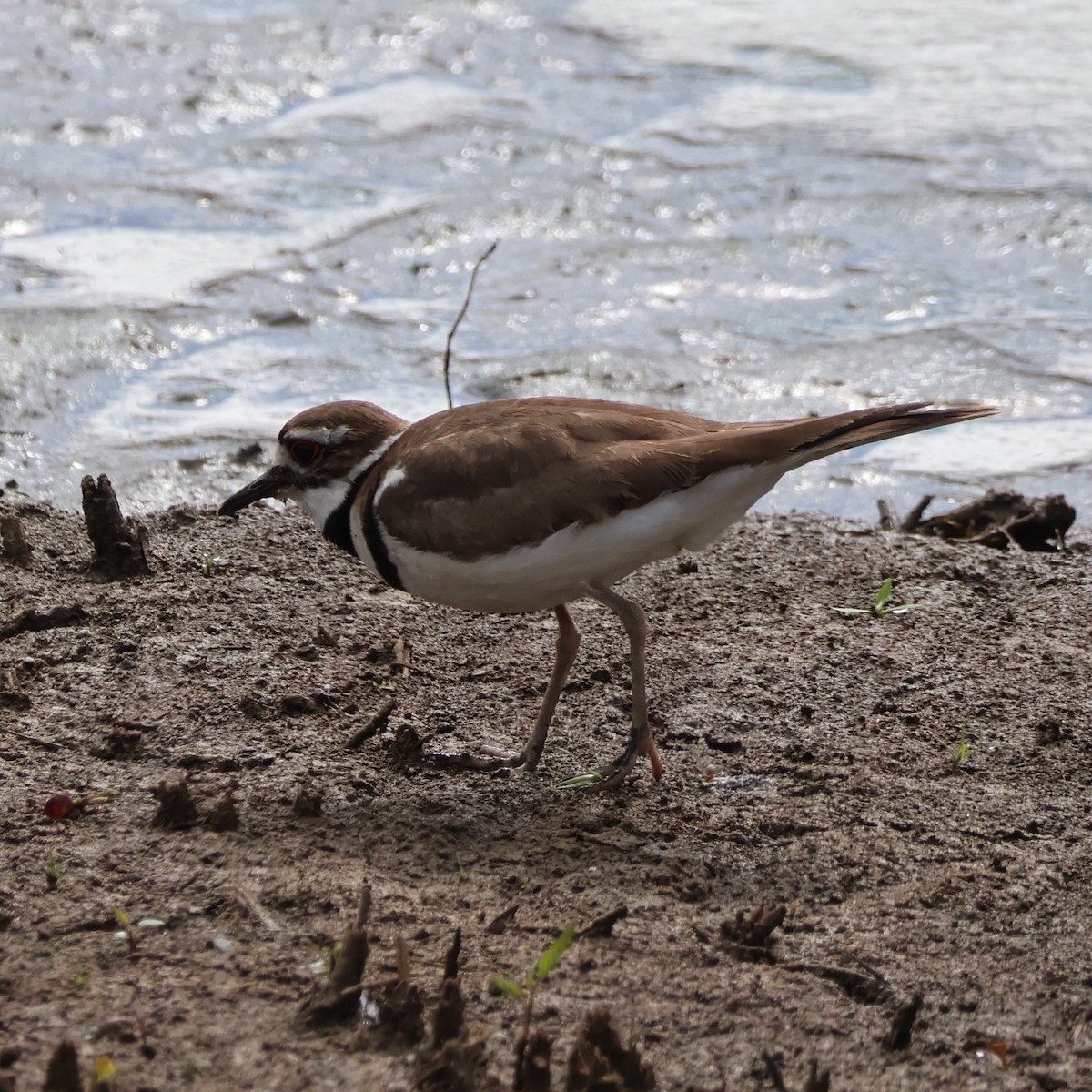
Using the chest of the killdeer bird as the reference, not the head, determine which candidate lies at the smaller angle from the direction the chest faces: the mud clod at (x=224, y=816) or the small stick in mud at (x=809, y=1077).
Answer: the mud clod

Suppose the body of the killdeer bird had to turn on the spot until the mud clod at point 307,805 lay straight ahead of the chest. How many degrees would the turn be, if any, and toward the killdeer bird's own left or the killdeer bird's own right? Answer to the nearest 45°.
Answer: approximately 45° to the killdeer bird's own left

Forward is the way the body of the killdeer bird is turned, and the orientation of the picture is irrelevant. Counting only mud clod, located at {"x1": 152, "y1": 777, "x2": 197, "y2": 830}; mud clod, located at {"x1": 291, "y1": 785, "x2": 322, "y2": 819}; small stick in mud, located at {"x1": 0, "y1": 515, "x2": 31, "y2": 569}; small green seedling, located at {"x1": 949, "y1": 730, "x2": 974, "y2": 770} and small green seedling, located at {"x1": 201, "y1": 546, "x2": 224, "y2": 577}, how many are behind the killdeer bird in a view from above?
1

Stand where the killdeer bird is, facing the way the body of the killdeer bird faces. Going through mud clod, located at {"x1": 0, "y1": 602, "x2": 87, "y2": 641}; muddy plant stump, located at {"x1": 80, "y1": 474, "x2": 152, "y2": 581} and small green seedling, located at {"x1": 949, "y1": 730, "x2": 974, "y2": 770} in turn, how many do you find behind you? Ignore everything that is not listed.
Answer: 1

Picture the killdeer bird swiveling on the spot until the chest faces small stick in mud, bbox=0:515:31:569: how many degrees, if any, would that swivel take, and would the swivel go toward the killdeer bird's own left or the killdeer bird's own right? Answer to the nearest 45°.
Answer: approximately 45° to the killdeer bird's own right

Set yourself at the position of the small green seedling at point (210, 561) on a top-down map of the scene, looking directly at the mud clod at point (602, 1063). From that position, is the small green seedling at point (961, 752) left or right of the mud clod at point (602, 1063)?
left

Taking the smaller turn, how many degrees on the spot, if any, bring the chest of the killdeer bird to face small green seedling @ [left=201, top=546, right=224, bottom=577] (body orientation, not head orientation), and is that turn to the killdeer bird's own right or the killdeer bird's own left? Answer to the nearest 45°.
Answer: approximately 45° to the killdeer bird's own right

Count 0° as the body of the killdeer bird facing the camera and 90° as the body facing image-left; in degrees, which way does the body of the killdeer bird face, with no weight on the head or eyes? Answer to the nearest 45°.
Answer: approximately 90°

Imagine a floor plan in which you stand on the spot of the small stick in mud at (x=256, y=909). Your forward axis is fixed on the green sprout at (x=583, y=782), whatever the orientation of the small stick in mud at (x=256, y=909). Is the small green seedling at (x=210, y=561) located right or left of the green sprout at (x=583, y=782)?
left

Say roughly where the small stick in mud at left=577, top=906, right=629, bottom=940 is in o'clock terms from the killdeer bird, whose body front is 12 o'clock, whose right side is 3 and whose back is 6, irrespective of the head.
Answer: The small stick in mud is roughly at 9 o'clock from the killdeer bird.

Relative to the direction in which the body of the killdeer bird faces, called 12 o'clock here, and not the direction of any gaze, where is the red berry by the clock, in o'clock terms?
The red berry is roughly at 11 o'clock from the killdeer bird.

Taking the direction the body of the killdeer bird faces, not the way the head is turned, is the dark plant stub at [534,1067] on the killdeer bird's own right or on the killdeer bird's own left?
on the killdeer bird's own left
